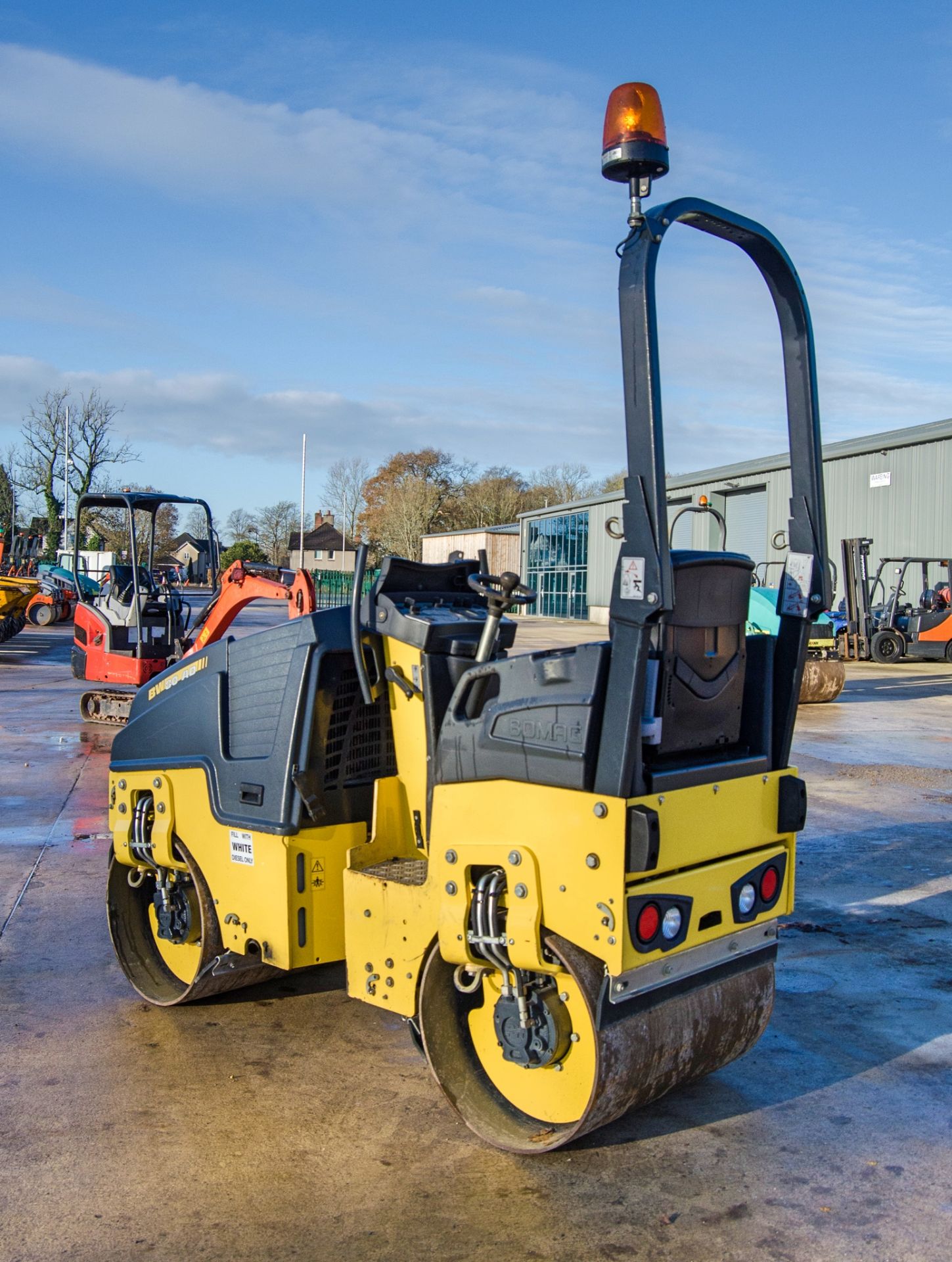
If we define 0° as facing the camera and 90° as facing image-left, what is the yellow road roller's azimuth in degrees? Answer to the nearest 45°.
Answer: approximately 135°

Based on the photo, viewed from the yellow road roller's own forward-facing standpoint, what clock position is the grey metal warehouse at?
The grey metal warehouse is roughly at 2 o'clock from the yellow road roller.

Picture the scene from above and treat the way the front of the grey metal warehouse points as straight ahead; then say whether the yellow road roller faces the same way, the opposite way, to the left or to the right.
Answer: to the right

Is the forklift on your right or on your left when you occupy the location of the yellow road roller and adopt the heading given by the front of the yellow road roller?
on your right

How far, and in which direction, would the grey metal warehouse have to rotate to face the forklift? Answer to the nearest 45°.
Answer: approximately 45° to its left

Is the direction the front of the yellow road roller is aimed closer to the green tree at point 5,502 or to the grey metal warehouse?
the green tree

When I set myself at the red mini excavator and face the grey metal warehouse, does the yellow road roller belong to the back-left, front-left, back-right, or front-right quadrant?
back-right
